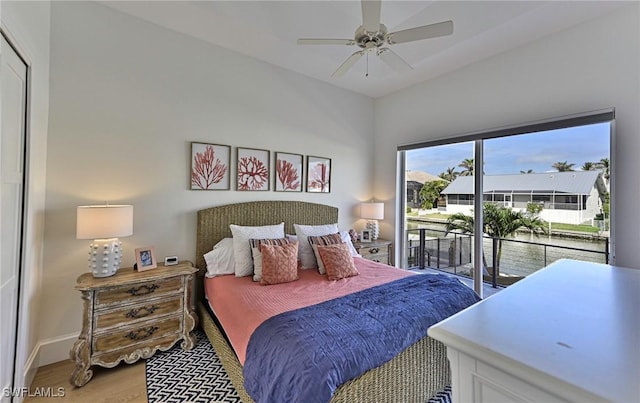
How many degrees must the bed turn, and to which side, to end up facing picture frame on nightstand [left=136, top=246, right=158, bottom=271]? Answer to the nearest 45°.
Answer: approximately 135° to its right

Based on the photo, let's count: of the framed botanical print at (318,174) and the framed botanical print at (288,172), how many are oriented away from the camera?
0

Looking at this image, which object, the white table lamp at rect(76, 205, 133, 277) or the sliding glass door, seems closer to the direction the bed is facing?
the sliding glass door

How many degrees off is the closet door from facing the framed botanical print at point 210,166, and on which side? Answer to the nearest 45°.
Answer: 0° — it already faces it

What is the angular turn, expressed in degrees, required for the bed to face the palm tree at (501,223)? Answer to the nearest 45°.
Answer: approximately 90° to its left

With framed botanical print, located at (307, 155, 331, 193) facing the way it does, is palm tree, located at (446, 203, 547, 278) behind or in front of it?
in front

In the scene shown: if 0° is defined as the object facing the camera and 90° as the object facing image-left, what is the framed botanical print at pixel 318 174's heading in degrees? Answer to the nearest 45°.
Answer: approximately 315°

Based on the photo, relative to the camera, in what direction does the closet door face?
facing to the right of the viewer
